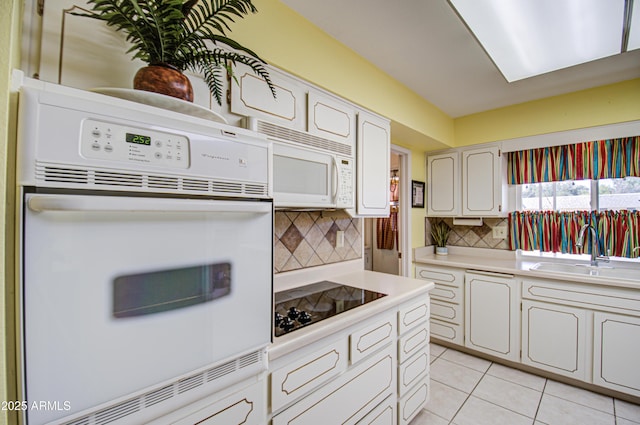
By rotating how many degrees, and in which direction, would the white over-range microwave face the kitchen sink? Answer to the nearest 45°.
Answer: approximately 45° to its left

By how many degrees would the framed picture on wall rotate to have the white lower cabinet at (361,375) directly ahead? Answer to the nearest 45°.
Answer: approximately 45° to its right

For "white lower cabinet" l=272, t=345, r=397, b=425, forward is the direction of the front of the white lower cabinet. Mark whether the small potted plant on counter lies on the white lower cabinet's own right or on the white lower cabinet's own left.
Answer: on the white lower cabinet's own left

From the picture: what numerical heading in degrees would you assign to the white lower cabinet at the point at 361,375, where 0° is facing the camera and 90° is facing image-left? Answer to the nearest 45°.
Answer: approximately 315°

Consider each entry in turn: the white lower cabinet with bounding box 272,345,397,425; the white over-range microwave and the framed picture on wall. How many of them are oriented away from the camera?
0

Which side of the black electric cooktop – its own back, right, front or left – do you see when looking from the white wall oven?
right

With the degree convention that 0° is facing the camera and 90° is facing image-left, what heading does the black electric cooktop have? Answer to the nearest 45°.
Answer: approximately 315°

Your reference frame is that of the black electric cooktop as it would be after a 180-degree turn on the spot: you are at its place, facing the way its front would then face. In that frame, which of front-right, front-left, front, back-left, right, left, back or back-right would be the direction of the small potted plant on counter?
right
